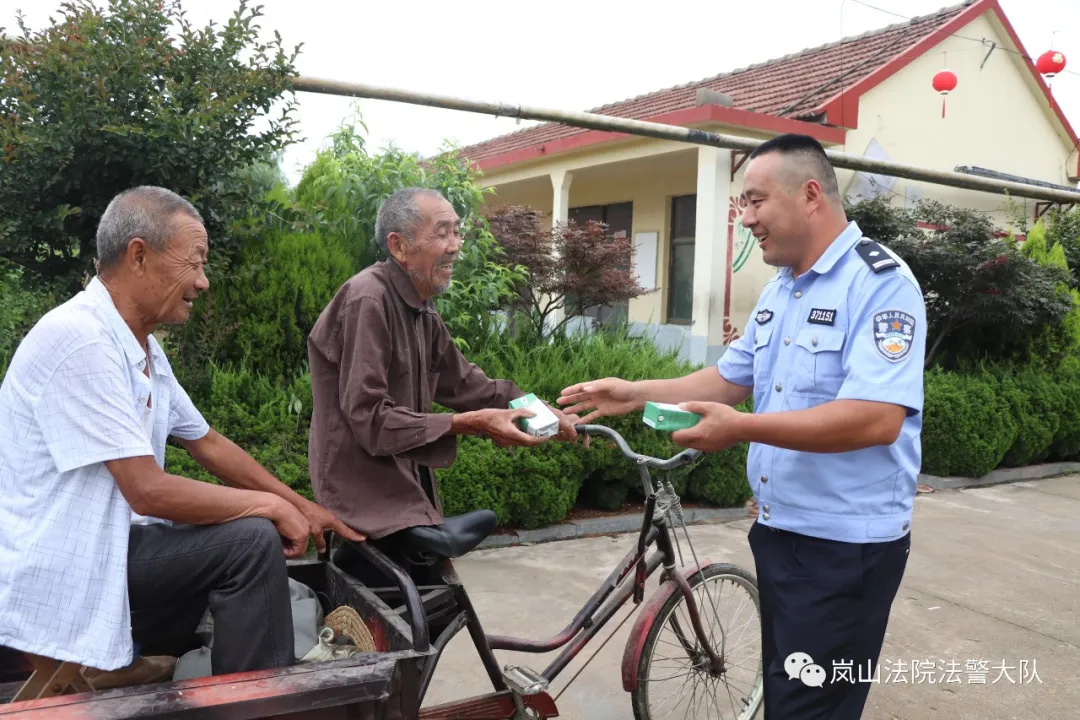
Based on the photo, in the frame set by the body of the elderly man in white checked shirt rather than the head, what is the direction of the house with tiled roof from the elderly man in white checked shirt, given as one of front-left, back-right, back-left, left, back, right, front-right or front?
front-left

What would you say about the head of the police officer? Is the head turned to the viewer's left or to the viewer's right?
to the viewer's left

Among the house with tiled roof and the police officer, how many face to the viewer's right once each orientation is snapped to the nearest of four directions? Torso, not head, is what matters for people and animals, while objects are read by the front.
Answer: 0

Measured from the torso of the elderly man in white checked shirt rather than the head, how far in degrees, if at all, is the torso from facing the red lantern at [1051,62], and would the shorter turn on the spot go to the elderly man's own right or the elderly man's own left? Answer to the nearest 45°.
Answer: approximately 45° to the elderly man's own left

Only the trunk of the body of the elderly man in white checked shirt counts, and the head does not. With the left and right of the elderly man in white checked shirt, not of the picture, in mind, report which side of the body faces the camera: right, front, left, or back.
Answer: right

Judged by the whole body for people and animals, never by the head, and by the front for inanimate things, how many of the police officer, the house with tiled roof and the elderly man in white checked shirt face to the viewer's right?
1

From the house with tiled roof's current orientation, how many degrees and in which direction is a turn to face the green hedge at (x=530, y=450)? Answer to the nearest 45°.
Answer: approximately 45° to its left

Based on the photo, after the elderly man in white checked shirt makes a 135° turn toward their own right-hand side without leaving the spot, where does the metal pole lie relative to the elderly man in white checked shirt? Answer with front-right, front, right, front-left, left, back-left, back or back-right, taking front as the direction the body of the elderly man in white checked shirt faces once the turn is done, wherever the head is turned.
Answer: back

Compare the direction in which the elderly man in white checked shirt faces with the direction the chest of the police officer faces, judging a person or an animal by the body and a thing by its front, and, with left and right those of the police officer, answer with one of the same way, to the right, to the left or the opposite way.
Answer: the opposite way

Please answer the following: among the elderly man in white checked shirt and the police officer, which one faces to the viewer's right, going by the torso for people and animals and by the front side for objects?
the elderly man in white checked shirt

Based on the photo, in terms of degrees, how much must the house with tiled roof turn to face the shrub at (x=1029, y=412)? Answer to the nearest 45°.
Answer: approximately 90° to its left

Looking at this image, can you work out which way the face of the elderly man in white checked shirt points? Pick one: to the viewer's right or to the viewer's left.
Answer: to the viewer's right
